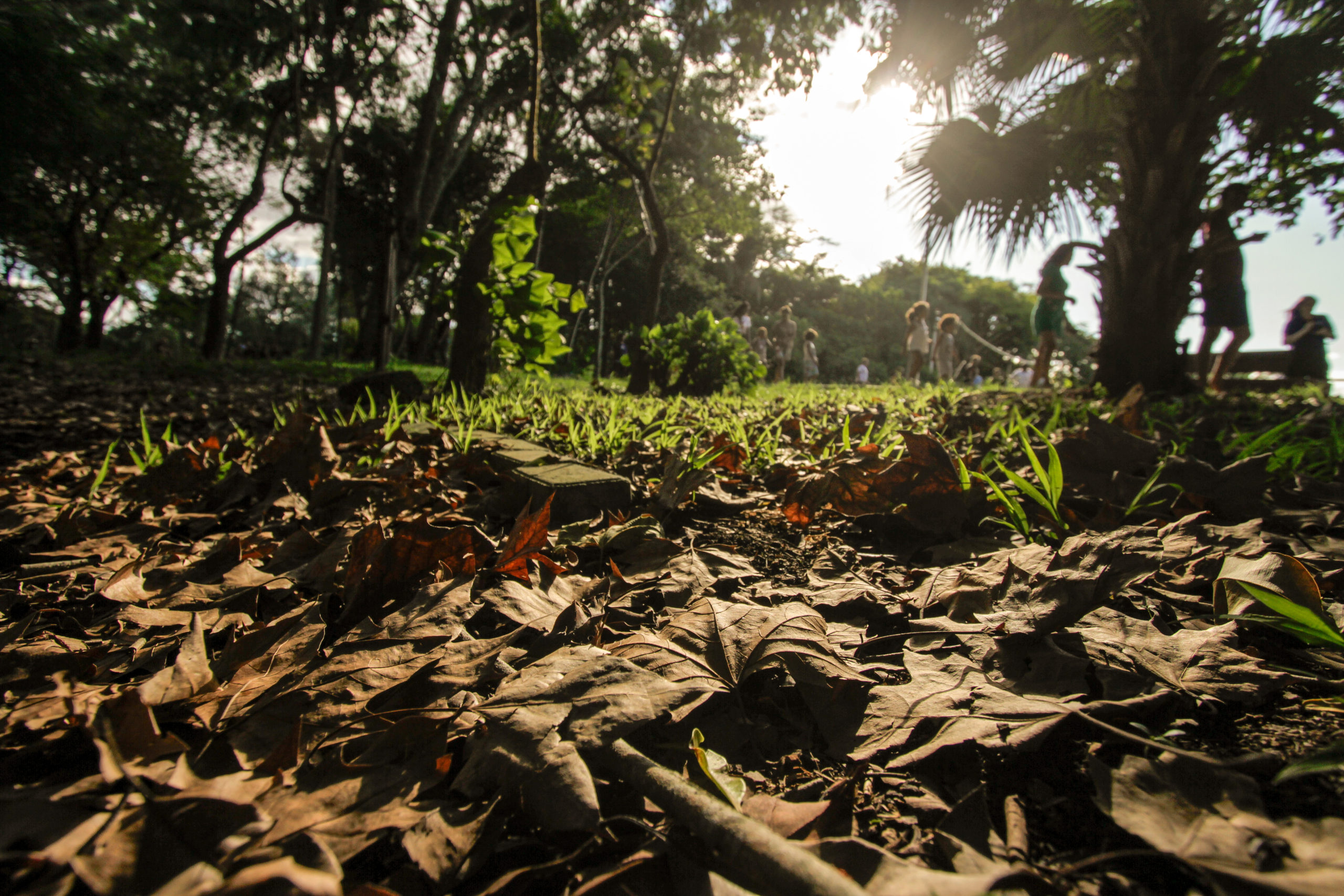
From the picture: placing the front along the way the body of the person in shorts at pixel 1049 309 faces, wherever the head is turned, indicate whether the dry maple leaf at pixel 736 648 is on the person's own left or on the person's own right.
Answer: on the person's own right

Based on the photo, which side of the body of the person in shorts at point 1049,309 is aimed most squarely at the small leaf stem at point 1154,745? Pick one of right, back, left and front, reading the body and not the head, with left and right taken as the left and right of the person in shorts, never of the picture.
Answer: right

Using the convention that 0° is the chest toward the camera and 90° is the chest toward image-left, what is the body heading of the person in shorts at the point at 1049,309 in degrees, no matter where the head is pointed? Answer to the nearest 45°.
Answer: approximately 270°
